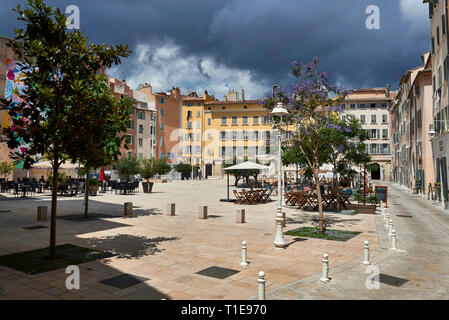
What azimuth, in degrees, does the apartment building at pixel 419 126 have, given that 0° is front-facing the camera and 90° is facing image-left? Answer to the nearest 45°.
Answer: approximately 90°

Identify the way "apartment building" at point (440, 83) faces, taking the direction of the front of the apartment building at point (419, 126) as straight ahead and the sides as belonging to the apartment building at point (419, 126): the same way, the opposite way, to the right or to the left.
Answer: the same way

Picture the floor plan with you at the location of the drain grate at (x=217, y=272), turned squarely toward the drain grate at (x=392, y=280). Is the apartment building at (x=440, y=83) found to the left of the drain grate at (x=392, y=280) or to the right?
left

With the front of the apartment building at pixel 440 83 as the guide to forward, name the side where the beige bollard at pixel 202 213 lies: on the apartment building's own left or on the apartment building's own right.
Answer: on the apartment building's own left

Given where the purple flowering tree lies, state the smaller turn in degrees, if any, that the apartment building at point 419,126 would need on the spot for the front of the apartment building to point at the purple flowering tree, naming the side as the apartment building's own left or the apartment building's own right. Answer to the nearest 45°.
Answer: approximately 90° to the apartment building's own left

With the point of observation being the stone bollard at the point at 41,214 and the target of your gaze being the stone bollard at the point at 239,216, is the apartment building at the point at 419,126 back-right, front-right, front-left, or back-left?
front-left

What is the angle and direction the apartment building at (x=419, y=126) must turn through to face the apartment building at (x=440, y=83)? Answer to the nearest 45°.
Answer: approximately 90° to its left

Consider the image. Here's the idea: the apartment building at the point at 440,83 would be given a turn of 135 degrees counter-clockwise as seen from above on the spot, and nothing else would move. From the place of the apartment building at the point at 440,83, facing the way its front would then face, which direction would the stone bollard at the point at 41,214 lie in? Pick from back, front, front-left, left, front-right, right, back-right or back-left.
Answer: right

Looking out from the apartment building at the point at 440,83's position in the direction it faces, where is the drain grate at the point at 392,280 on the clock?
The drain grate is roughly at 9 o'clock from the apartment building.

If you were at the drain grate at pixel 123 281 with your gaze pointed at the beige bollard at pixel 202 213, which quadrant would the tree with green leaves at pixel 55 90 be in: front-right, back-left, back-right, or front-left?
front-left

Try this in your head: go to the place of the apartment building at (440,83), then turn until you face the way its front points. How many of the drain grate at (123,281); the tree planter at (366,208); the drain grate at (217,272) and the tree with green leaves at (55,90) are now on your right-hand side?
0

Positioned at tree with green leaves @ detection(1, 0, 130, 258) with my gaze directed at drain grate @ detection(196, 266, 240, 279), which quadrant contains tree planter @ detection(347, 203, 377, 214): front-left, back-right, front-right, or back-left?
front-left

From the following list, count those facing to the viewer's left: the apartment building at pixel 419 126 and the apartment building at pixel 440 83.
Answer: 2

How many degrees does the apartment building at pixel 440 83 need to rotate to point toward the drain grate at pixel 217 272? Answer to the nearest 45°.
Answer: approximately 90° to its left

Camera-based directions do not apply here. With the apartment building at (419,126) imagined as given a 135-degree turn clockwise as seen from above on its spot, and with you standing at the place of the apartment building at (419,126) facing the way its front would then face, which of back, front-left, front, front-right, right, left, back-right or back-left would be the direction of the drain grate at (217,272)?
back-right

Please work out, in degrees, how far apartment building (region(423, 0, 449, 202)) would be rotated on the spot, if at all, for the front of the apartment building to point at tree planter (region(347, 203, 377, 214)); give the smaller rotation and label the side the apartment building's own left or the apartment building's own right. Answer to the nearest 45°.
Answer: approximately 45° to the apartment building's own left

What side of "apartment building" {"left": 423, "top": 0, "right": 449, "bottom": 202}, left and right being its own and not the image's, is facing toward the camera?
left

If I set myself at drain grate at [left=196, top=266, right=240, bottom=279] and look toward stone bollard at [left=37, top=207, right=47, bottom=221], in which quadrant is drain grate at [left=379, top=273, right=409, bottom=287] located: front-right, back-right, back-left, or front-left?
back-right
